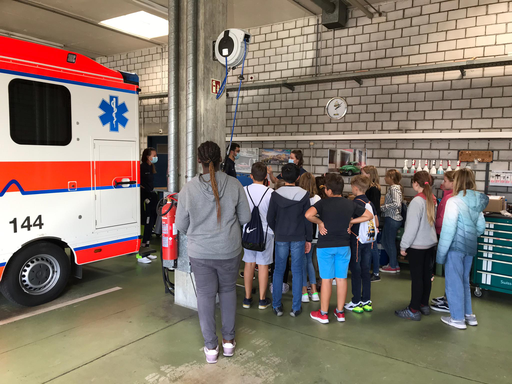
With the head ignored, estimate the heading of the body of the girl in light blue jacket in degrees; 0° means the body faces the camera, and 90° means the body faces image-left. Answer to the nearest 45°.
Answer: approximately 135°

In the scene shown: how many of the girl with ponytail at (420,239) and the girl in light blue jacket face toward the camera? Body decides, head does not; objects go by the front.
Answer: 0

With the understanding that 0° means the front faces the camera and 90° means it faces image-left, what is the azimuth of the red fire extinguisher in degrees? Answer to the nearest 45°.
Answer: approximately 45°

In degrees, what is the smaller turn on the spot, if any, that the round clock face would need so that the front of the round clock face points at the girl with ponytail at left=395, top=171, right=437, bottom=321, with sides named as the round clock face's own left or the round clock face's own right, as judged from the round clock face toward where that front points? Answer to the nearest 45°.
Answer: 0° — it already faces them

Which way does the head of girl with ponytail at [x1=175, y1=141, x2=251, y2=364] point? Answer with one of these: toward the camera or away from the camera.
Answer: away from the camera

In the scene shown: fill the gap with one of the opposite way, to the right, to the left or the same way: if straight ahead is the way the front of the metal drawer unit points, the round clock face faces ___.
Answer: the same way

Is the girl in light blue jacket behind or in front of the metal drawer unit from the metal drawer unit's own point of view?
in front

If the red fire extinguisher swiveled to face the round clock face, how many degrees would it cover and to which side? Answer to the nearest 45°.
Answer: approximately 180°

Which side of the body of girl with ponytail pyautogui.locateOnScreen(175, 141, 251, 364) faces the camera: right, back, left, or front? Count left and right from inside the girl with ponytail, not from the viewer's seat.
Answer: back

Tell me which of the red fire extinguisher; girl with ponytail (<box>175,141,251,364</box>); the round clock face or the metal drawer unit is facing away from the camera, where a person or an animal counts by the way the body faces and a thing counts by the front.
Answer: the girl with ponytail

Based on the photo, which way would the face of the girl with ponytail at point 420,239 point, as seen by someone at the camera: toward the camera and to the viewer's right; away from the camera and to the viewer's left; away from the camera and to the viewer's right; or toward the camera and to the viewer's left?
away from the camera and to the viewer's left

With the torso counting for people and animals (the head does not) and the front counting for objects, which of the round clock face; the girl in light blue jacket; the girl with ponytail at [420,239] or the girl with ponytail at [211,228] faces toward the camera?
the round clock face
